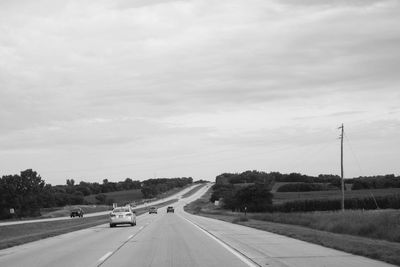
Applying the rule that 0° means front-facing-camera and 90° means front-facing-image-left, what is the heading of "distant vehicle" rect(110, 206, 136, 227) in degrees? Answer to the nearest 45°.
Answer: approximately 180°
